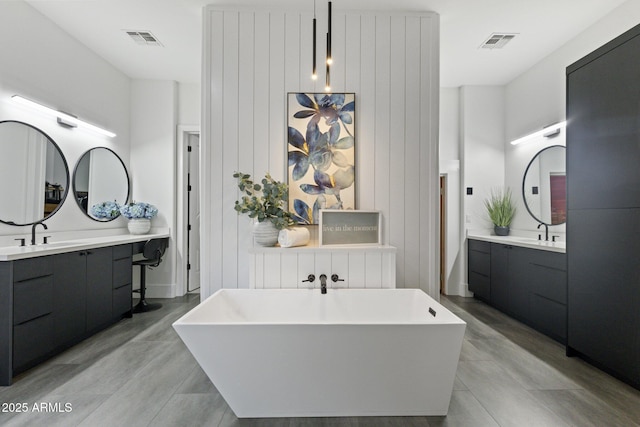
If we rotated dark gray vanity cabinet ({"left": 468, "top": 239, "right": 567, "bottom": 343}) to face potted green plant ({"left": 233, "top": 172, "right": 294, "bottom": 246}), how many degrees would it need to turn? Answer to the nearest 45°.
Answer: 0° — it already faces it

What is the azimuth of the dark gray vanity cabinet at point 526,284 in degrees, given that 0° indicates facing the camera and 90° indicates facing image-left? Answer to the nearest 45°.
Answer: approximately 45°

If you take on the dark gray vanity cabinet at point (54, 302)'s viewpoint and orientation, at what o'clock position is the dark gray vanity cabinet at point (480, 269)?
the dark gray vanity cabinet at point (480, 269) is roughly at 11 o'clock from the dark gray vanity cabinet at point (54, 302).

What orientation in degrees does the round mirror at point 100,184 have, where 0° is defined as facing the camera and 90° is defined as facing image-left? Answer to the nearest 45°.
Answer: approximately 315°
